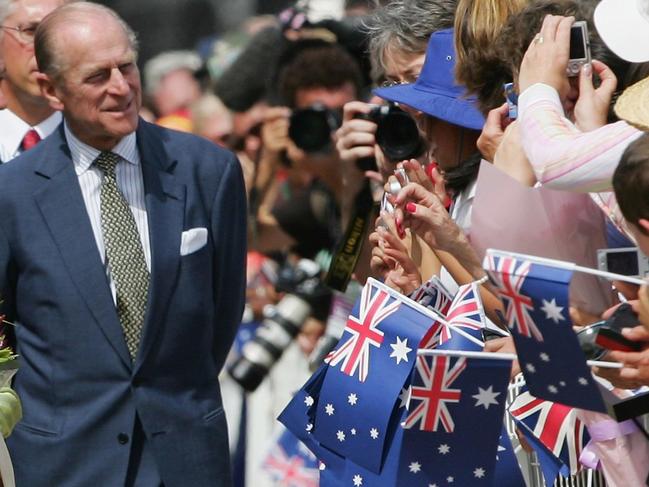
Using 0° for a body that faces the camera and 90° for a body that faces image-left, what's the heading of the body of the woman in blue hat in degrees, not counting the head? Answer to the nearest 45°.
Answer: approximately 90°

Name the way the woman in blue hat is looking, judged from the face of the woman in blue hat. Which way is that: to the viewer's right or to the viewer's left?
to the viewer's left

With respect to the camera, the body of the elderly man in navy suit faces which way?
toward the camera

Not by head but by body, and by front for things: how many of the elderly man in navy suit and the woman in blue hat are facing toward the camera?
1

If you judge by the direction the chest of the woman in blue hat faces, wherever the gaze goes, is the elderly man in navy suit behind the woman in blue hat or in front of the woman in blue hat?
in front

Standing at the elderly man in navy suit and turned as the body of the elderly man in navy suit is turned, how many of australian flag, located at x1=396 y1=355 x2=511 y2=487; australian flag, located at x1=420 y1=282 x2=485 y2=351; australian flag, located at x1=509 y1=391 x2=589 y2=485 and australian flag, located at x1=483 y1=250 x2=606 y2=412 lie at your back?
0

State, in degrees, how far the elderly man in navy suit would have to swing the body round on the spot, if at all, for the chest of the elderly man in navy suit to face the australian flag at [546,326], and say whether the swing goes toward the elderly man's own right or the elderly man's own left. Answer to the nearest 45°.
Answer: approximately 45° to the elderly man's own left

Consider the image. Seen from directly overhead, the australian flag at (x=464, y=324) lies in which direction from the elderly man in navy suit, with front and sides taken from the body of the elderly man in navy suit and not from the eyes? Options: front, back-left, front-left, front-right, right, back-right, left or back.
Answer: front-left

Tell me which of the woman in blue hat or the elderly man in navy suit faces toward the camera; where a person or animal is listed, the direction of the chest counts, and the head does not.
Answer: the elderly man in navy suit

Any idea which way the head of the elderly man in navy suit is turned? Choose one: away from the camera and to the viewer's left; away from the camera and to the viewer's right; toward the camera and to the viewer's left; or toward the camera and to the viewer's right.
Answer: toward the camera and to the viewer's right

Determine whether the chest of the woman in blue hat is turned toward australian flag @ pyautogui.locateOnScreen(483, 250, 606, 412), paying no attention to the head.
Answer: no
